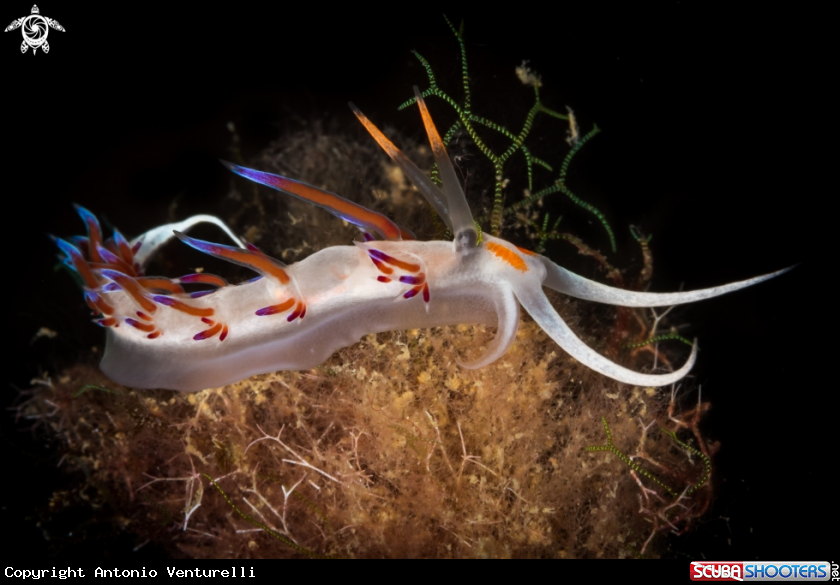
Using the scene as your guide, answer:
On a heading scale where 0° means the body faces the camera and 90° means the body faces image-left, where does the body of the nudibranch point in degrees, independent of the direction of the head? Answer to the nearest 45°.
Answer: approximately 270°
